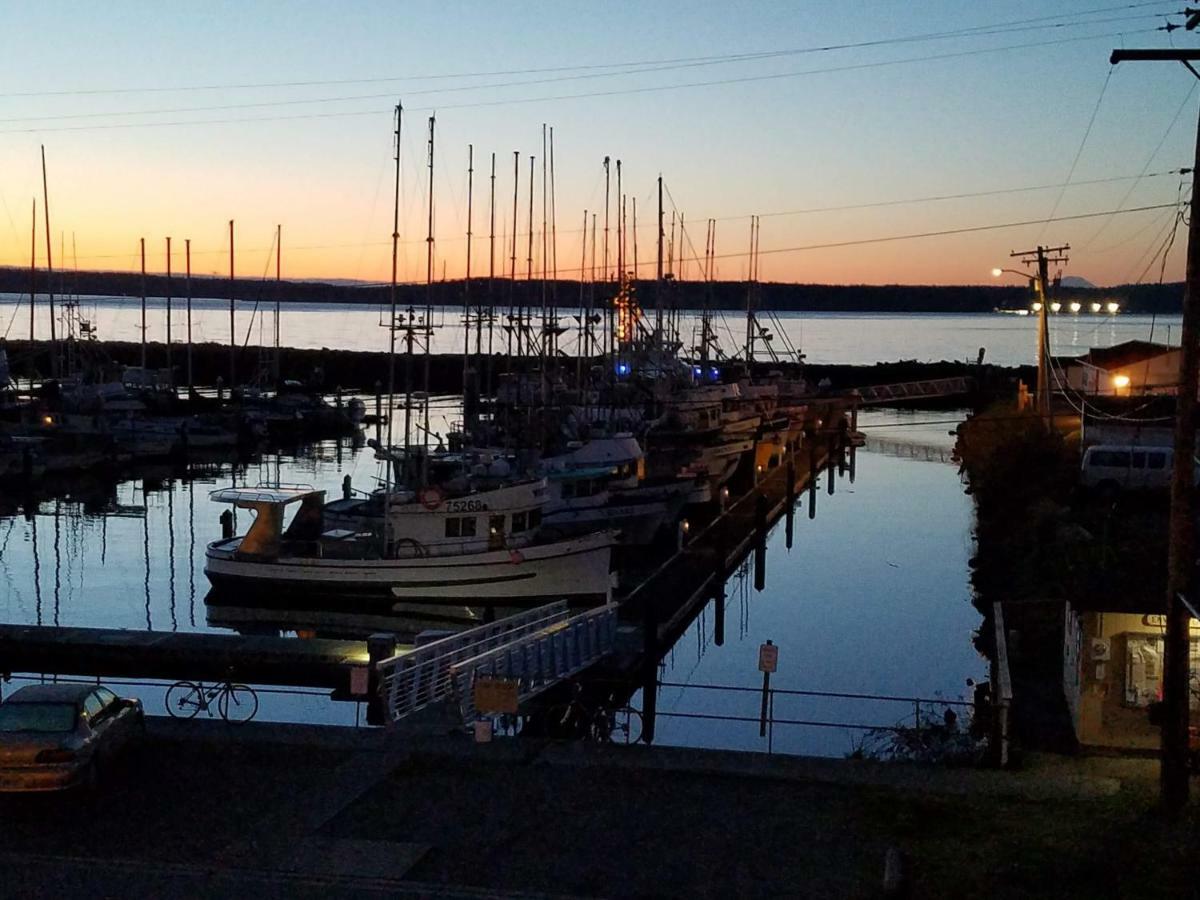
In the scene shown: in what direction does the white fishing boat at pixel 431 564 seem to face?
to the viewer's right

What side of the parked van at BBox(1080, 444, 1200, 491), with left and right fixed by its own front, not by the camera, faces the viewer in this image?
right

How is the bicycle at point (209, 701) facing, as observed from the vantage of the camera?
facing to the right of the viewer

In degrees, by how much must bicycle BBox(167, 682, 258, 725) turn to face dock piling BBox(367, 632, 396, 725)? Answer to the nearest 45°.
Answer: approximately 45° to its right

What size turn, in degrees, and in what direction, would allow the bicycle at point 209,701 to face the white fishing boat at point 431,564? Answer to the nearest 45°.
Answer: approximately 45° to its left
